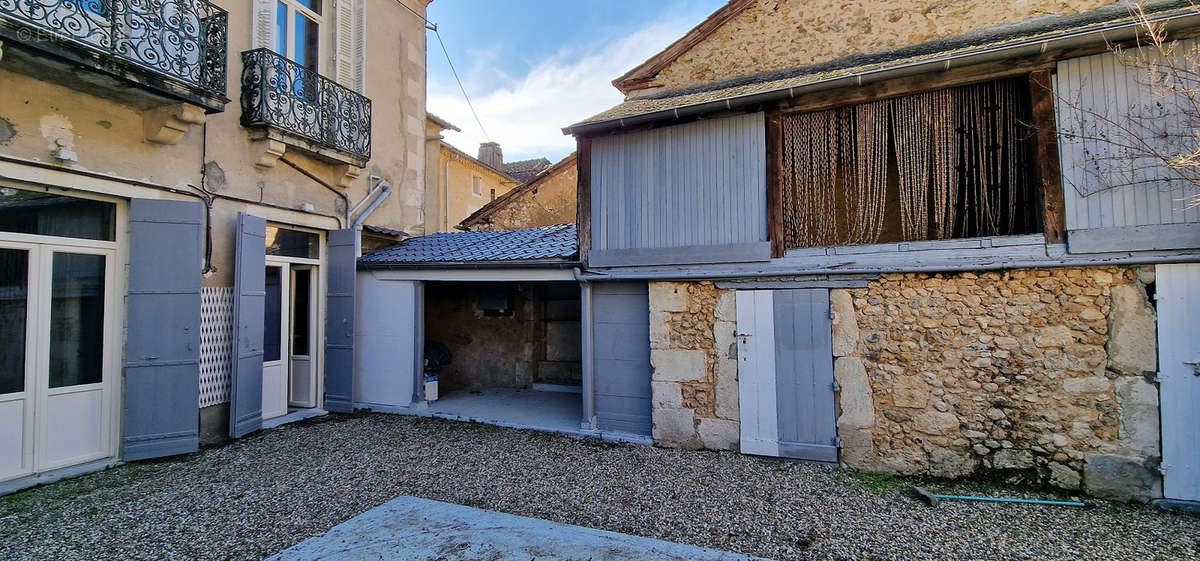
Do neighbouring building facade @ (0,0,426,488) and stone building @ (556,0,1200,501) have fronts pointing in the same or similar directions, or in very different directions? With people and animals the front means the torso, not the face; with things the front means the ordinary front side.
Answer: very different directions

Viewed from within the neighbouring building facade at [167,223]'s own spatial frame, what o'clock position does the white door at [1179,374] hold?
The white door is roughly at 12 o'clock from the neighbouring building facade.

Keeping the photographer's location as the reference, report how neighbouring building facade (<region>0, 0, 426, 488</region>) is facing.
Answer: facing the viewer and to the right of the viewer

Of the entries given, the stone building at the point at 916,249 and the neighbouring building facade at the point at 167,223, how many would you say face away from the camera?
0

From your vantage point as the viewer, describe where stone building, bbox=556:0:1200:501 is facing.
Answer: facing the viewer and to the left of the viewer

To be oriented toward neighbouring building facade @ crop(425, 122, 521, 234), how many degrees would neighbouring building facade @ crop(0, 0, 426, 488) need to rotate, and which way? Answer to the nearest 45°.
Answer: approximately 90° to its left

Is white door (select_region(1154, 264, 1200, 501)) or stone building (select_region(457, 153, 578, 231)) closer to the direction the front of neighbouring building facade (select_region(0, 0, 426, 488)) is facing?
the white door

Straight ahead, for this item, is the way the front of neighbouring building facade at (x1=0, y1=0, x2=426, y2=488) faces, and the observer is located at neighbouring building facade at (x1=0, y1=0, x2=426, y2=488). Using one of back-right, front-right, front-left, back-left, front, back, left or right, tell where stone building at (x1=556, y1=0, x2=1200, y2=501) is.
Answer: front

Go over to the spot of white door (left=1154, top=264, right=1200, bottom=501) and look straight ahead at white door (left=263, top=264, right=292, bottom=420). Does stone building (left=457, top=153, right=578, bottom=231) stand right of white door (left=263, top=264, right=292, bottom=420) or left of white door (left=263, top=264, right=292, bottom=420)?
right

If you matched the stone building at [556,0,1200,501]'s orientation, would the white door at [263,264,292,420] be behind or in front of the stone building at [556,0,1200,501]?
in front
